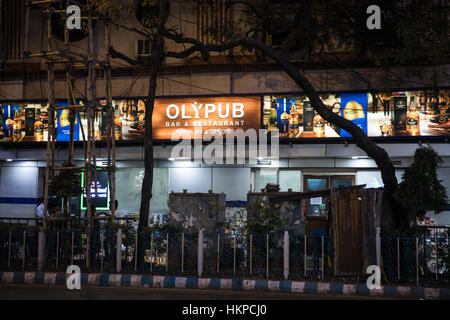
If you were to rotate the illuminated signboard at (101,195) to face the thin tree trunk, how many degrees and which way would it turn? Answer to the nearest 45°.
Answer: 0° — it already faces it

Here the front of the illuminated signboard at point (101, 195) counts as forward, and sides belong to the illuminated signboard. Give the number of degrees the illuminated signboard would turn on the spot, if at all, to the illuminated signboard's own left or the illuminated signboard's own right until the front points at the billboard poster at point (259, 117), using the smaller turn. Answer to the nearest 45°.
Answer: approximately 45° to the illuminated signboard's own left

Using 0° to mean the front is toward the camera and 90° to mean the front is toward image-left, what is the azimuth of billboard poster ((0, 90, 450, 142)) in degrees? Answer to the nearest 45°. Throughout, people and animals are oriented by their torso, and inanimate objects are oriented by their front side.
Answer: approximately 0°

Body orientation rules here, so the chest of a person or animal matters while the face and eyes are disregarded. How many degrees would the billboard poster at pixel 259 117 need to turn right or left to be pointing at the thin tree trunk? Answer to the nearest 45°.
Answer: approximately 45° to its right

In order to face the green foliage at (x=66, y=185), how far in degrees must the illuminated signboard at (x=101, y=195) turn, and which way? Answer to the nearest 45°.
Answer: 0° — it already faces it

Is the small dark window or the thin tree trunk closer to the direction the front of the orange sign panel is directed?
the thin tree trunk
